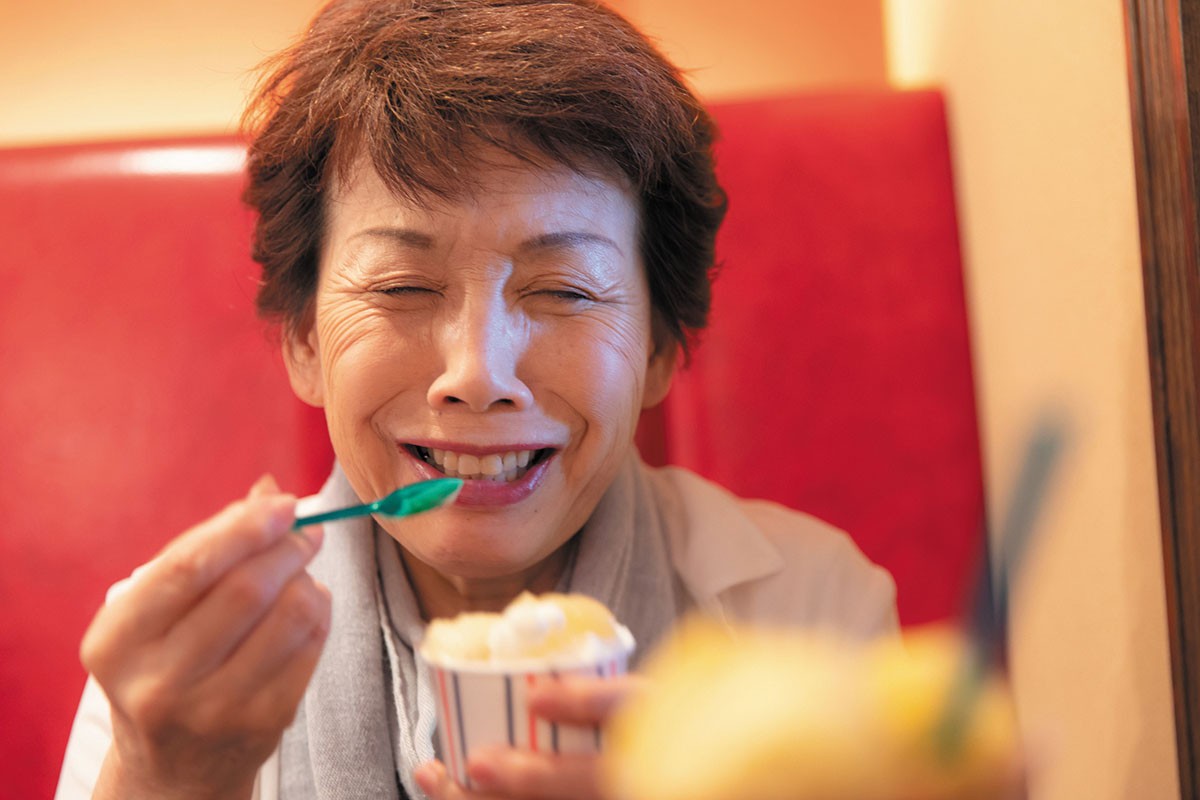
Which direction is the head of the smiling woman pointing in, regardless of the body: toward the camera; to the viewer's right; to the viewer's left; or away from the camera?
toward the camera

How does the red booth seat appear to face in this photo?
toward the camera

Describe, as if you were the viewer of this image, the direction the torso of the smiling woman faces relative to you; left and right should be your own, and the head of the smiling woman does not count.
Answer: facing the viewer

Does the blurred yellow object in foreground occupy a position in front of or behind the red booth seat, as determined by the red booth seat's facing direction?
in front
